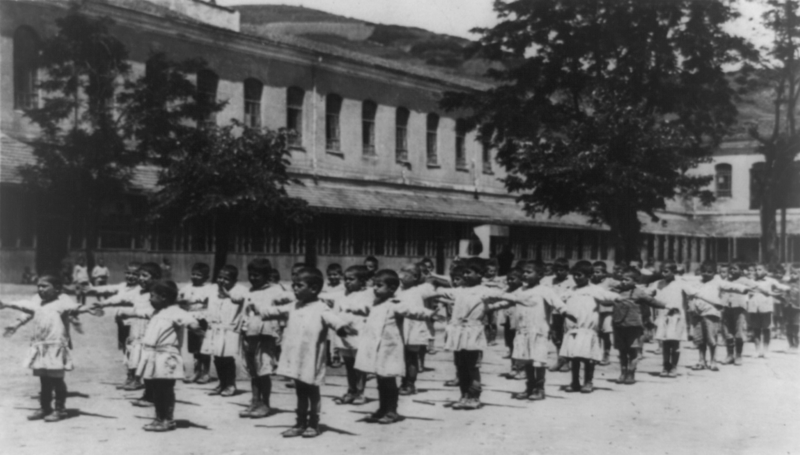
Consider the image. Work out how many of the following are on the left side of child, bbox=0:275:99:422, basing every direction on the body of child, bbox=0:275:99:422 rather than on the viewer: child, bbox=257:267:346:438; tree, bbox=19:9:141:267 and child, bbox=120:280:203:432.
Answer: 2

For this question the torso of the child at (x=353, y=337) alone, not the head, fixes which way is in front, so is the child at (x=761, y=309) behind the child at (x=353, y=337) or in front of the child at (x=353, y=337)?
behind

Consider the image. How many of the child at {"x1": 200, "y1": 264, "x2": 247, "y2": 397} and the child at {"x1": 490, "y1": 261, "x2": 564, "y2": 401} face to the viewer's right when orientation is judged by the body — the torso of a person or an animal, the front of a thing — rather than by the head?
0

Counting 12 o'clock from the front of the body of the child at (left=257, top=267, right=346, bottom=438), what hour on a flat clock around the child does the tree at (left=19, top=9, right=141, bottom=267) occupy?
The tree is roughly at 4 o'clock from the child.

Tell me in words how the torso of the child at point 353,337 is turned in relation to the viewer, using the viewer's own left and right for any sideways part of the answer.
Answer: facing the viewer and to the left of the viewer

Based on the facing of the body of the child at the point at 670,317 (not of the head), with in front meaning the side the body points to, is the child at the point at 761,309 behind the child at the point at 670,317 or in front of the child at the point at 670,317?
behind

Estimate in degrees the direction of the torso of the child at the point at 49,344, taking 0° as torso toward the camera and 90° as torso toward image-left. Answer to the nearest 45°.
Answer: approximately 45°

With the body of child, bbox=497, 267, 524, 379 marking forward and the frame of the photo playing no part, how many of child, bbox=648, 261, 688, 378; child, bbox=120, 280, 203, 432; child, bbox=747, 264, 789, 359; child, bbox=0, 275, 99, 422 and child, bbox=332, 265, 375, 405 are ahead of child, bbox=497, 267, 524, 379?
3

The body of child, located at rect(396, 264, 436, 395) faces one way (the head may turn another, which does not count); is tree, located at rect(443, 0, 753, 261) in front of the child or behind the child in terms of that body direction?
behind

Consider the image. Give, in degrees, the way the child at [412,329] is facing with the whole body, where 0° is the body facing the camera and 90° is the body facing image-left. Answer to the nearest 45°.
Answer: approximately 45°

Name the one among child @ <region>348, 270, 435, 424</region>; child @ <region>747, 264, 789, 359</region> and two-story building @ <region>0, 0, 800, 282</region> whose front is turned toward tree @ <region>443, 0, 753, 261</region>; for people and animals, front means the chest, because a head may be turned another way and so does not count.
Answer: the two-story building

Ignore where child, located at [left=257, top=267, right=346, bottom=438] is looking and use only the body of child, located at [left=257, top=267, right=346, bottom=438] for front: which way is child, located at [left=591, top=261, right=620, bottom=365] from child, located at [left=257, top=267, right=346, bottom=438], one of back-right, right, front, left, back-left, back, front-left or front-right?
back

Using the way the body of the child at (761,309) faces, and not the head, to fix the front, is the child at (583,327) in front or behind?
in front

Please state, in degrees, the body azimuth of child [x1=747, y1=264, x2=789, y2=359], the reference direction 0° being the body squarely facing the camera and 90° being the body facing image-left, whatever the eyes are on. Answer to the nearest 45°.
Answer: approximately 45°

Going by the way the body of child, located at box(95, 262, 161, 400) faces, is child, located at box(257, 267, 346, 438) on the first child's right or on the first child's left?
on the first child's left

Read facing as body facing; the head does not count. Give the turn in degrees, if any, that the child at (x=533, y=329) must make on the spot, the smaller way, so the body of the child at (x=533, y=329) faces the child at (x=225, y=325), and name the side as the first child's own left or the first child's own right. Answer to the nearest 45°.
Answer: approximately 45° to the first child's own right
